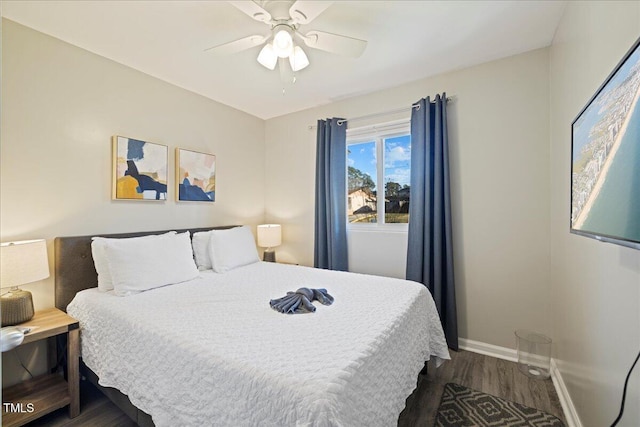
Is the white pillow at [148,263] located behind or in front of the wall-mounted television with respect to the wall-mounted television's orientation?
in front

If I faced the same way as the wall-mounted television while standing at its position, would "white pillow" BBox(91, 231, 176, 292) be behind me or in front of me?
in front

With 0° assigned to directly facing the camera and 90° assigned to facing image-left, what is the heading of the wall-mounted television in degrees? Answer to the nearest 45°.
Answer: approximately 90°

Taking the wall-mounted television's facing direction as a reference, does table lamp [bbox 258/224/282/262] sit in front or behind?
in front

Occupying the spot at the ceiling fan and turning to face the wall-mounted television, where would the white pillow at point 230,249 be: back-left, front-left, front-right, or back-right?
back-left

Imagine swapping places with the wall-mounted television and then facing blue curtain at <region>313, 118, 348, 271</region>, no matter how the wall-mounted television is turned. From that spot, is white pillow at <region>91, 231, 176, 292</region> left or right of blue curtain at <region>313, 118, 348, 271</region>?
left
